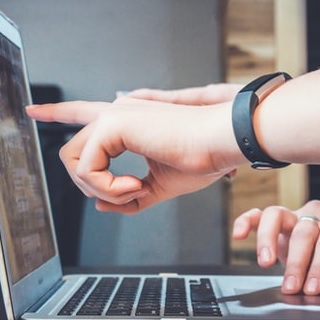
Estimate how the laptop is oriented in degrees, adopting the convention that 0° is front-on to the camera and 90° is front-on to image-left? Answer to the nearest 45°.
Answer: approximately 270°
